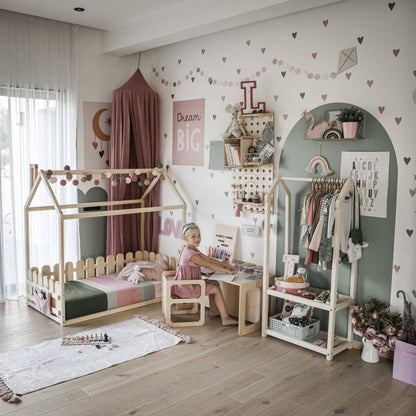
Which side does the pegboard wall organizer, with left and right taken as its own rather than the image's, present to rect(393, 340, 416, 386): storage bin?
left

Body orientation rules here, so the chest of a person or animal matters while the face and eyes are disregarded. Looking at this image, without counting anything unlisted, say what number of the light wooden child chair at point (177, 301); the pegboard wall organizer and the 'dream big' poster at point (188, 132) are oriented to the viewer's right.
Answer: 1

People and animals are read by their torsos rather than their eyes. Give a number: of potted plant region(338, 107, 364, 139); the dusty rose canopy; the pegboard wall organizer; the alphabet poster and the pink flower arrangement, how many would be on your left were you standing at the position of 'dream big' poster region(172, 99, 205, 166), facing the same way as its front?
4

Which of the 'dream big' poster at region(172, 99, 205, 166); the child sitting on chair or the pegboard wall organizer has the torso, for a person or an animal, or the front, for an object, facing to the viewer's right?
the child sitting on chair

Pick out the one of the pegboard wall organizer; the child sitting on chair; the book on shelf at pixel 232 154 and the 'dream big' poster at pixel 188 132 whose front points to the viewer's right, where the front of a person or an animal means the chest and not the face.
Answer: the child sitting on chair

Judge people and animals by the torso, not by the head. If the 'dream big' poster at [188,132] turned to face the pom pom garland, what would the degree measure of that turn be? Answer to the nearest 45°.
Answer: approximately 45° to its right

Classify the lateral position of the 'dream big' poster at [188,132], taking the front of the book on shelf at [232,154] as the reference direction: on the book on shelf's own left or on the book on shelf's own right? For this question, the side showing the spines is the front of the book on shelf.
on the book on shelf's own right

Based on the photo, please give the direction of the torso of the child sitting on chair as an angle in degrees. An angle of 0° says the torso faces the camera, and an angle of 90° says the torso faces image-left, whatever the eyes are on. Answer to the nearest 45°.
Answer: approximately 270°

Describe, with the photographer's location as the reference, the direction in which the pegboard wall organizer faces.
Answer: facing the viewer and to the left of the viewer

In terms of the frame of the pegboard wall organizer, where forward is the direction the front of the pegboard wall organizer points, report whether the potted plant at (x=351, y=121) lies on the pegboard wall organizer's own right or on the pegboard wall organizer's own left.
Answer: on the pegboard wall organizer's own left

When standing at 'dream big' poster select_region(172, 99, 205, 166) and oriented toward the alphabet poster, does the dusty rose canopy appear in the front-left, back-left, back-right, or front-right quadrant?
back-right

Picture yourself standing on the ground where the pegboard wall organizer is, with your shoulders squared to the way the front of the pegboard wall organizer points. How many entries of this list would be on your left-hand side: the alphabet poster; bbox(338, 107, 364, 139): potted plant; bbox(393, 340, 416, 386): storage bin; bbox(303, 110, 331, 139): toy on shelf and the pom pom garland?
4

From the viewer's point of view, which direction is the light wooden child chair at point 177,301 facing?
to the viewer's right

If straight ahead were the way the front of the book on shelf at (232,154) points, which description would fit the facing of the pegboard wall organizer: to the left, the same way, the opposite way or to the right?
the same way
